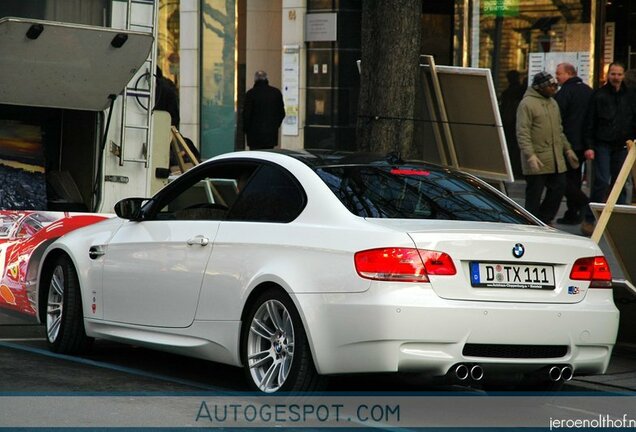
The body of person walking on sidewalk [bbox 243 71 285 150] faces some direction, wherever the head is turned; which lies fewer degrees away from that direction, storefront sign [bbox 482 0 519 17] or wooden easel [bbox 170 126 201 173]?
the storefront sign

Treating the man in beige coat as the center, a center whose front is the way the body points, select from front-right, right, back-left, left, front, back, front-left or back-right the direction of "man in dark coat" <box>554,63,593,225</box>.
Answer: back-left

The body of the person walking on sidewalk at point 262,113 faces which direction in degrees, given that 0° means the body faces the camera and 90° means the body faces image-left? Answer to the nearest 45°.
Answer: approximately 180°

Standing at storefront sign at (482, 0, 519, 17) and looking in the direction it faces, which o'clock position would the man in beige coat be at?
The man in beige coat is roughly at 12 o'clock from the storefront sign.

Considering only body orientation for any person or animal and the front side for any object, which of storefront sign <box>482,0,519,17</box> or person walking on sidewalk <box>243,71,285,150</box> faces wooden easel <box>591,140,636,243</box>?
the storefront sign

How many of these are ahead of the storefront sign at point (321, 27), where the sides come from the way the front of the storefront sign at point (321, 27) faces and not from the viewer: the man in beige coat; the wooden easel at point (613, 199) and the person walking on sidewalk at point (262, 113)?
3

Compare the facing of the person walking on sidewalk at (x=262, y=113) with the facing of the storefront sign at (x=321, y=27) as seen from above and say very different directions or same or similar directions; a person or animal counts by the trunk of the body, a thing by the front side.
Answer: very different directions
